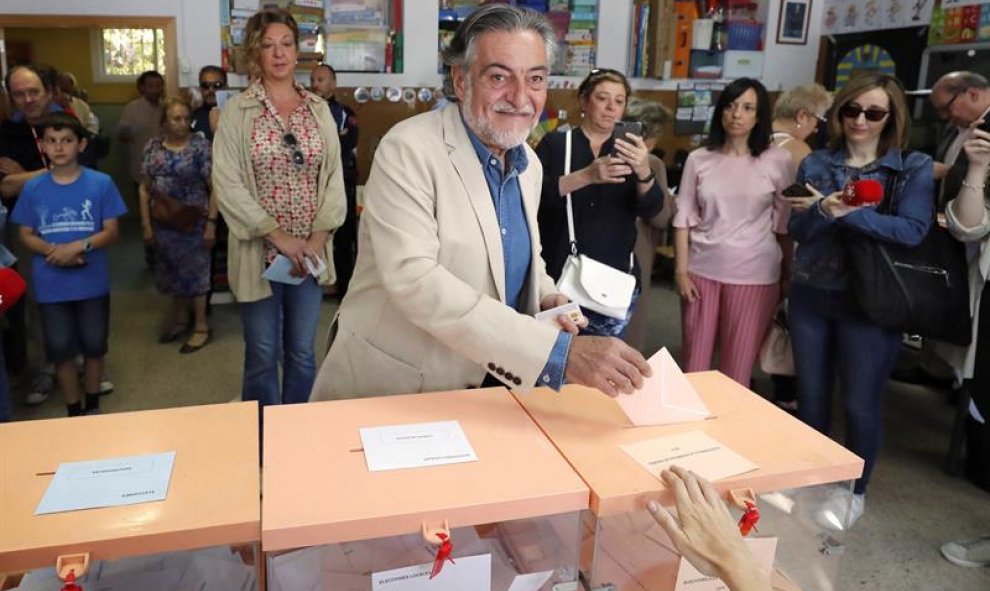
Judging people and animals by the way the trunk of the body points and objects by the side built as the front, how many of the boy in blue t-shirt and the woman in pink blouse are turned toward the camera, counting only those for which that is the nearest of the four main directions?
2

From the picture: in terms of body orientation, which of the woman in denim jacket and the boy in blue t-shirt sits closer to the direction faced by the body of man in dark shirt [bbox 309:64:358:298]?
the boy in blue t-shirt

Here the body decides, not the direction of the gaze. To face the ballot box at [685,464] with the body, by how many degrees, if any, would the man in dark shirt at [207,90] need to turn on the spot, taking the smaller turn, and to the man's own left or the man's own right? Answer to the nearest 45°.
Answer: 0° — they already face it

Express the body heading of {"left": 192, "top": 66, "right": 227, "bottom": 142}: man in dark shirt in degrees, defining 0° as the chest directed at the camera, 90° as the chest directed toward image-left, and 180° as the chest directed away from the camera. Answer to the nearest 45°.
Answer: approximately 0°

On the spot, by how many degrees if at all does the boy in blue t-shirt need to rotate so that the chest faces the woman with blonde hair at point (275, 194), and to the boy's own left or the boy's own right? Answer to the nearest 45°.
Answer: approximately 45° to the boy's own left
